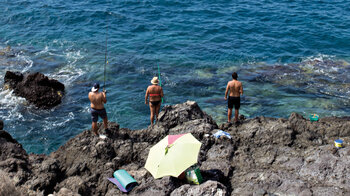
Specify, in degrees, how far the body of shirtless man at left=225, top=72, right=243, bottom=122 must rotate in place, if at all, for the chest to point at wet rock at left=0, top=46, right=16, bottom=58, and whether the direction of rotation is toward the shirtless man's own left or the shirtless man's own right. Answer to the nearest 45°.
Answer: approximately 45° to the shirtless man's own left

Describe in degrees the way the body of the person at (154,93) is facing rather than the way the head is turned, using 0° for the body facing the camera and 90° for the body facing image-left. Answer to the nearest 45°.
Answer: approximately 180°

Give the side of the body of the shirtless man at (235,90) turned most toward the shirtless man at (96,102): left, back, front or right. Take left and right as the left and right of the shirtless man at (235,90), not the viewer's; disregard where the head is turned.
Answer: left

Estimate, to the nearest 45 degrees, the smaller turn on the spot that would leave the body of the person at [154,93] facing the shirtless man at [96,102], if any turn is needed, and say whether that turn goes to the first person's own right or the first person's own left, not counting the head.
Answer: approximately 135° to the first person's own left

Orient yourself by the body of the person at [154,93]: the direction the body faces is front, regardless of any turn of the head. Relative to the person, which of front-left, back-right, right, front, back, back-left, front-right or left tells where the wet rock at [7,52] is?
front-left

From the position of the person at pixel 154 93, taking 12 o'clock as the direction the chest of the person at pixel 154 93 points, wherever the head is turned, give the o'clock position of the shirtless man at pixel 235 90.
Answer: the shirtless man at pixel 235 90 is roughly at 3 o'clock from the person at pixel 154 93.

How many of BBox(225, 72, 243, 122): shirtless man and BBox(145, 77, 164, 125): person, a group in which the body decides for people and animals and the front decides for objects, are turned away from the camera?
2

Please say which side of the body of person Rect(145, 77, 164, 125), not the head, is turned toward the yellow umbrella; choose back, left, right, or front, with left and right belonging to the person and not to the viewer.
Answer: back

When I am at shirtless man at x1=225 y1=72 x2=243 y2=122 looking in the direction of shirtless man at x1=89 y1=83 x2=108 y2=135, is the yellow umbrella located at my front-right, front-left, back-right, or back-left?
front-left

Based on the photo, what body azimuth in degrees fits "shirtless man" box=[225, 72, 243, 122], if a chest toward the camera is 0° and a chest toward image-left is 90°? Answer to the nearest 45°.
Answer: approximately 180°
